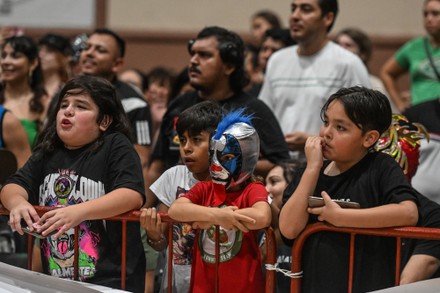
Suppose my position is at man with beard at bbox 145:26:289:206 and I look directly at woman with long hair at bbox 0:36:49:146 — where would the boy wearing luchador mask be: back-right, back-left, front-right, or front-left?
back-left

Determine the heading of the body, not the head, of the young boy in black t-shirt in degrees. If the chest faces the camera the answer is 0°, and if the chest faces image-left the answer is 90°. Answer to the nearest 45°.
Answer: approximately 45°

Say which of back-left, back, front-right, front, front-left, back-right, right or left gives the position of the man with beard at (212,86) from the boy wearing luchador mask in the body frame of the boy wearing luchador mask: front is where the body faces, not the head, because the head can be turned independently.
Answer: back-right

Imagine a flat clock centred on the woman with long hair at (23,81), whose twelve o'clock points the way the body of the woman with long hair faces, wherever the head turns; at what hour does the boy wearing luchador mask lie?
The boy wearing luchador mask is roughly at 10 o'clock from the woman with long hair.

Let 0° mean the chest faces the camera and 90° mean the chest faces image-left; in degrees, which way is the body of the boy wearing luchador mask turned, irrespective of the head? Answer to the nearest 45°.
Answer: approximately 45°
